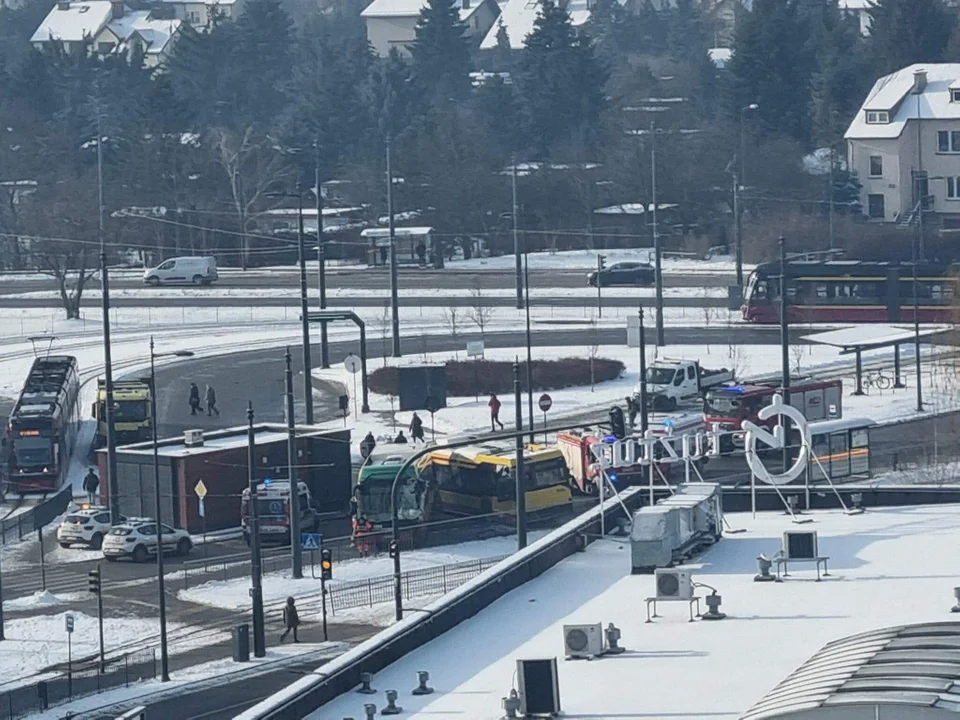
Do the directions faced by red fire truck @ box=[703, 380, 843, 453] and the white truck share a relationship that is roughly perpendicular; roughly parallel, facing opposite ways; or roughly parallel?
roughly parallel

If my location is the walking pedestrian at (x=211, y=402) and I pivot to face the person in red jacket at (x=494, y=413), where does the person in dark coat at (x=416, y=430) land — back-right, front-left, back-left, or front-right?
front-right

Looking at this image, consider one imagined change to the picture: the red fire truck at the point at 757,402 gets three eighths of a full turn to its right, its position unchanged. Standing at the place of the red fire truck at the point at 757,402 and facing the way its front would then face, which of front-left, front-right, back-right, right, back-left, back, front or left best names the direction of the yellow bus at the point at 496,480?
back-left

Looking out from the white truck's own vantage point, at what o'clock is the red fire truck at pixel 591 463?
The red fire truck is roughly at 11 o'clock from the white truck.

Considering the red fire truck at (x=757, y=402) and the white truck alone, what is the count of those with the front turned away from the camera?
0

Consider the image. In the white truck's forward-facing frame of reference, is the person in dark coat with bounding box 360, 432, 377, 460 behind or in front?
in front

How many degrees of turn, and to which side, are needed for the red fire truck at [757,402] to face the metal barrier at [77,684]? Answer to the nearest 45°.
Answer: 0° — it already faces it

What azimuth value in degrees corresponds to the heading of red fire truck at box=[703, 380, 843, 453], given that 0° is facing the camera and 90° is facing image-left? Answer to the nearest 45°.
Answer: approximately 45°

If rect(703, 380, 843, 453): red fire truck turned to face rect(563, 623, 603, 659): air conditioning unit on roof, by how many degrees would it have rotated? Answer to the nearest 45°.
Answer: approximately 45° to its left

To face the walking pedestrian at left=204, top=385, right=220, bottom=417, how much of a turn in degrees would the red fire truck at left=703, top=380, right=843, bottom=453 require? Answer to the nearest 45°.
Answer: approximately 45° to its right

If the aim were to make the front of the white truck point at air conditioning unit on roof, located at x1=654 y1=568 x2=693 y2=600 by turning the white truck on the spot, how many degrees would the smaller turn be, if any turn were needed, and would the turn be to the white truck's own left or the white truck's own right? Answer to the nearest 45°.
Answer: approximately 45° to the white truck's own left

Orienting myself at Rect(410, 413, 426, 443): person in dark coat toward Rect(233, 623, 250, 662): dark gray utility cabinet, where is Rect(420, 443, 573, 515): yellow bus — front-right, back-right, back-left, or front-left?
front-left

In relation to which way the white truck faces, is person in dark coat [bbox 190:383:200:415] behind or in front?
in front

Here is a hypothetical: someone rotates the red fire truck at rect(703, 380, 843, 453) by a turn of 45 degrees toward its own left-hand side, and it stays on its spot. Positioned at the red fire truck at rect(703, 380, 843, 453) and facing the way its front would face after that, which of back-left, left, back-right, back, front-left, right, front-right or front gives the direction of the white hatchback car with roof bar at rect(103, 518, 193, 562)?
front-right
